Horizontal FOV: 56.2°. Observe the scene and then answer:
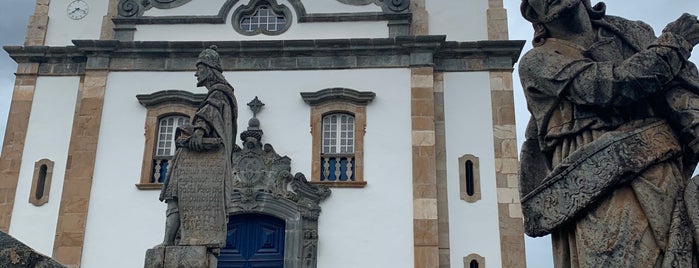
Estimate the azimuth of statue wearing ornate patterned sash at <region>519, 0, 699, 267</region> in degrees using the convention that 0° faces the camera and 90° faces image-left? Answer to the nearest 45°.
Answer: approximately 0°

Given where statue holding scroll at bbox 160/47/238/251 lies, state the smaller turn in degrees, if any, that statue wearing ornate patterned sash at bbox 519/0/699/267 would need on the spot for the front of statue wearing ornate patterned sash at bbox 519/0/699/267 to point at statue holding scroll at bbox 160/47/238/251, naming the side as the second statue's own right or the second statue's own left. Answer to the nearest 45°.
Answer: approximately 135° to the second statue's own right

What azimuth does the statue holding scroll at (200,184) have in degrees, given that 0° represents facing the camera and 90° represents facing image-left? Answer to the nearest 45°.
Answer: approximately 90°

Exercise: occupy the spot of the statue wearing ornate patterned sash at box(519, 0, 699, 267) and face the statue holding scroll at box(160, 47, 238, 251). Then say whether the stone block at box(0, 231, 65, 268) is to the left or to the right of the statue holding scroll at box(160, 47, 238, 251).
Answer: left

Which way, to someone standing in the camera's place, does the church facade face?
facing the viewer

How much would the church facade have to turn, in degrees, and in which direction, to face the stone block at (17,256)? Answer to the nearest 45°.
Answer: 0° — it already faces it

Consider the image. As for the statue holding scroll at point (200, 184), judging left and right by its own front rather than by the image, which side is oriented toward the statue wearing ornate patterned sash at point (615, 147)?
left

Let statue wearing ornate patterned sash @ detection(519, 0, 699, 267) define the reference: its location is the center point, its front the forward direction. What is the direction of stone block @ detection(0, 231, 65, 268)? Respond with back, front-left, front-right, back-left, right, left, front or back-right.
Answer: right

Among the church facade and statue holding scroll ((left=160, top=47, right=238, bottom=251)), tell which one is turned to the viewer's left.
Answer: the statue holding scroll
